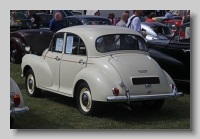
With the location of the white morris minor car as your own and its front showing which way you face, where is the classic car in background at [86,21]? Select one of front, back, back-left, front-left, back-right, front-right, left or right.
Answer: front-right

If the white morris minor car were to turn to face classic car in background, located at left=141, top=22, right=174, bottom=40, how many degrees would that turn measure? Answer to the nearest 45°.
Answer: approximately 45° to its right

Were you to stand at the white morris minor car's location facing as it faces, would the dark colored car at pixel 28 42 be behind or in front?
in front

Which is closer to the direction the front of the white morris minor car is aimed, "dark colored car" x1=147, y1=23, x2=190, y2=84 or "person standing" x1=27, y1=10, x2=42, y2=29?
the person standing

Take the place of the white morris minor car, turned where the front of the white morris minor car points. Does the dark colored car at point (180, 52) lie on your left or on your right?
on your right

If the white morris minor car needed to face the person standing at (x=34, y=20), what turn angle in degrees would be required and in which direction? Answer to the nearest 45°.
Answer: approximately 45° to its right

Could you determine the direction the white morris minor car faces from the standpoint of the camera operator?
facing away from the viewer and to the left of the viewer

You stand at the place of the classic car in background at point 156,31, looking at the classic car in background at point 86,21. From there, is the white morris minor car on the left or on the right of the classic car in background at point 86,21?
left
